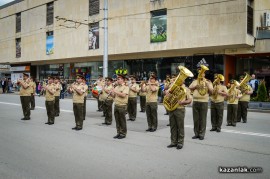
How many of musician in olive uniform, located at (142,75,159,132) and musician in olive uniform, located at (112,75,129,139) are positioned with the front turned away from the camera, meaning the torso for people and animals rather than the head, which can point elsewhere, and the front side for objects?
0

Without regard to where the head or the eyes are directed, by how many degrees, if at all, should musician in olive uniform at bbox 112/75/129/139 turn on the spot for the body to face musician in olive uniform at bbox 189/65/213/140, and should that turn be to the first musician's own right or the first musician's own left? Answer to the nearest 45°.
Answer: approximately 135° to the first musician's own left

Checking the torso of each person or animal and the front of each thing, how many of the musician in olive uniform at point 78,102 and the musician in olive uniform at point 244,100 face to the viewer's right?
0

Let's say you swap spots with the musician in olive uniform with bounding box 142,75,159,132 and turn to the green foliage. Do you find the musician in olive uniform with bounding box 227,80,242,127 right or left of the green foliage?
right

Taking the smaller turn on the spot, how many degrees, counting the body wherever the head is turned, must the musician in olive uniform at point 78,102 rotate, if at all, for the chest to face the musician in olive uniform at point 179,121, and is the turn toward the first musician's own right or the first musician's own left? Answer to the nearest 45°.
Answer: approximately 90° to the first musician's own left

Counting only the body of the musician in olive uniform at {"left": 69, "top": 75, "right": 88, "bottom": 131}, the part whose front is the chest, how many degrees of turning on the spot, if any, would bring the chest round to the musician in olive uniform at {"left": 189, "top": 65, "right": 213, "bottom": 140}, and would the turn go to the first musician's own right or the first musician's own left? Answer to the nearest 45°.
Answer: approximately 90° to the first musician's own left

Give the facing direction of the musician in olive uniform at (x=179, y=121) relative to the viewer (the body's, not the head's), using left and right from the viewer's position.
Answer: facing the viewer and to the left of the viewer

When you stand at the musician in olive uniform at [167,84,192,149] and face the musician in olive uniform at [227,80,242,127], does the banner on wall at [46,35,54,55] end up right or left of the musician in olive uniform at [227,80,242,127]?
left

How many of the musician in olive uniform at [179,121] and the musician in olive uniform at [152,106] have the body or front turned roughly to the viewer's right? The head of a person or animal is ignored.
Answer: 0
